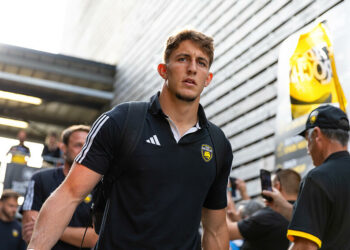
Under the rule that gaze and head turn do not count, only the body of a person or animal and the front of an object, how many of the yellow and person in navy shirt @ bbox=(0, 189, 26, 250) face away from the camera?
0

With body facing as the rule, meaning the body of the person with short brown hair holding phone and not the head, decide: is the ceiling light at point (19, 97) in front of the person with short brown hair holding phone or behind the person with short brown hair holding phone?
in front

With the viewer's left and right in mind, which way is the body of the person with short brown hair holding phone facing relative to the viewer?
facing away from the viewer and to the left of the viewer

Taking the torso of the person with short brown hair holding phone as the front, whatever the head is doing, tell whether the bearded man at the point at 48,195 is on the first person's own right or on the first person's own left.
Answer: on the first person's own left

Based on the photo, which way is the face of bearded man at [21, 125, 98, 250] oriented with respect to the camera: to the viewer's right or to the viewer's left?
to the viewer's right

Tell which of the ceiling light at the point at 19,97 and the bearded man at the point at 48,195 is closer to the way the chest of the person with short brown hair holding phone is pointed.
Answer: the ceiling light

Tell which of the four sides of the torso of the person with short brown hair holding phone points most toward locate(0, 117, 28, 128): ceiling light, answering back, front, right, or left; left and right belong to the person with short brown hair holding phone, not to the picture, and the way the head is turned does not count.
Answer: front

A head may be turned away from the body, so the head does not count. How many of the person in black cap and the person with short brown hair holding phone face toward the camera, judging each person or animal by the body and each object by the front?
0

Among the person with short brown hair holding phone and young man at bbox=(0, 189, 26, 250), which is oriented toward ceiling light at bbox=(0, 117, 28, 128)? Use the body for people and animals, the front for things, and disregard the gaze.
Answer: the person with short brown hair holding phone

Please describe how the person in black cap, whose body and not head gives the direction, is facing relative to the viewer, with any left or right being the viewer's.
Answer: facing away from the viewer and to the left of the viewer
